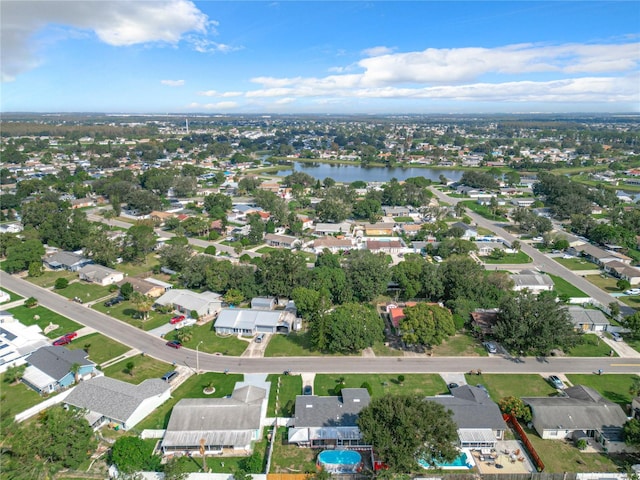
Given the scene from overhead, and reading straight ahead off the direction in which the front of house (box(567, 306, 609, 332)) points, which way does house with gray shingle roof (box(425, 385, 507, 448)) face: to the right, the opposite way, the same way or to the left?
the opposite way

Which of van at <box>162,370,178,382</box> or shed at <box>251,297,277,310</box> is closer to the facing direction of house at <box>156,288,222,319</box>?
the van

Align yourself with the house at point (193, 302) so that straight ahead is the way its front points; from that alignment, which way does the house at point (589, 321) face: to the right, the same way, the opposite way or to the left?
the same way

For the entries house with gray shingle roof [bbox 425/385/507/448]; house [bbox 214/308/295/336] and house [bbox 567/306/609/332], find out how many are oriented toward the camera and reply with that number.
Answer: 2

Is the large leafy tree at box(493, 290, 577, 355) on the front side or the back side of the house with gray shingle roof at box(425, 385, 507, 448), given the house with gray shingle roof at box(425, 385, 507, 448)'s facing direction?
on the front side

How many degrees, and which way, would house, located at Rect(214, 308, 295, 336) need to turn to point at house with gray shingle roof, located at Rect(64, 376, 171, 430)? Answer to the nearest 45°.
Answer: approximately 45° to its right

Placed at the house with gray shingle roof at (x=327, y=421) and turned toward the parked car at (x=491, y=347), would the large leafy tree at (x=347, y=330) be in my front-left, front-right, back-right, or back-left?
front-left

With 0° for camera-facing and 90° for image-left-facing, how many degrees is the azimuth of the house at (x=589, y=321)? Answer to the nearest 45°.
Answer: approximately 0°

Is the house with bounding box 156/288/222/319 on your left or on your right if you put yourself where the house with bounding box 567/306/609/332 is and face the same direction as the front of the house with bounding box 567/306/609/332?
on your right

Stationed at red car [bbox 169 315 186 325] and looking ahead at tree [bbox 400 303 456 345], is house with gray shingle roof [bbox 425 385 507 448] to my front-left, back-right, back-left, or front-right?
front-right

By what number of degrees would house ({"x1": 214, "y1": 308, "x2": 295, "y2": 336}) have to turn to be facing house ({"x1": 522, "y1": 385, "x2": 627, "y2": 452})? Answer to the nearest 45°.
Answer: approximately 45° to its left

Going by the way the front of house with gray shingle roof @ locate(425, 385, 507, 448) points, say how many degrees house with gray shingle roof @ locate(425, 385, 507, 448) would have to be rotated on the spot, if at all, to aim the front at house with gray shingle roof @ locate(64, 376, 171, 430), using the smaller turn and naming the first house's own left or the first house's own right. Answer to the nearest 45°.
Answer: approximately 90° to the first house's own left

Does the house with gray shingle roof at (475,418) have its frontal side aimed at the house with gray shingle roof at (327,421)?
no

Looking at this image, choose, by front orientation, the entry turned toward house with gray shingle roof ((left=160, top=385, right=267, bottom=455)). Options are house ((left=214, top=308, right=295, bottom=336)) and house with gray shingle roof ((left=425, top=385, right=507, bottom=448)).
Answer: the house

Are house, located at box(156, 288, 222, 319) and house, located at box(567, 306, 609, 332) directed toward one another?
no

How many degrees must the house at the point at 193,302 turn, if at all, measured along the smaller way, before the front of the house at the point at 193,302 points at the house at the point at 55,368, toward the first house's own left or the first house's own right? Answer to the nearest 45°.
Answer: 0° — it already faces it

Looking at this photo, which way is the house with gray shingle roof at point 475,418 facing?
away from the camera

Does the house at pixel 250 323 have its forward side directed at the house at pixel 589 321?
no

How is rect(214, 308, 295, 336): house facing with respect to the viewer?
toward the camera

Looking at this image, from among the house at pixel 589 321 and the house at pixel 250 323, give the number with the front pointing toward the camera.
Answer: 2

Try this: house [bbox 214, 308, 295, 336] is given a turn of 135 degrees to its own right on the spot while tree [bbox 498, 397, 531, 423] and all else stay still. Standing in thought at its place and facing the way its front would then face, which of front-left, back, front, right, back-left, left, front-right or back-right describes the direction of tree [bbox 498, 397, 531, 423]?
back

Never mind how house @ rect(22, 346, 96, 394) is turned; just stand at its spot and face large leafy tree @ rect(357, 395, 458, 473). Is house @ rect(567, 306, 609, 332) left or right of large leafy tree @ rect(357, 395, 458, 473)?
left

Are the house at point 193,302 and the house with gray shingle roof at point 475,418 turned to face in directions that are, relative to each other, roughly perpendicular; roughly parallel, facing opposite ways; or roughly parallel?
roughly parallel, facing opposite ways
